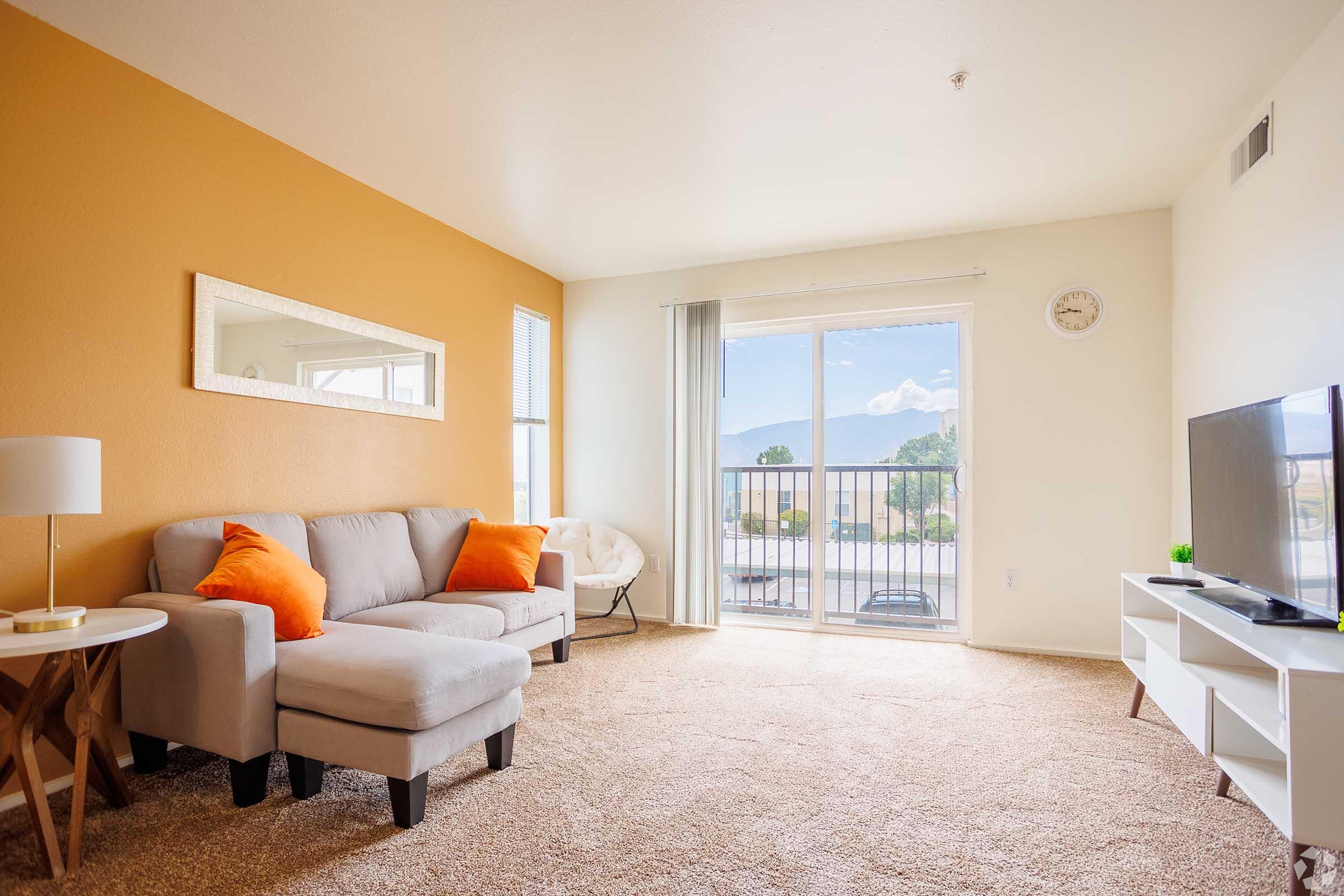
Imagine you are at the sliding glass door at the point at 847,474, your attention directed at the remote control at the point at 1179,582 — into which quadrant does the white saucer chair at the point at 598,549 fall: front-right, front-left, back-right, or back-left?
back-right

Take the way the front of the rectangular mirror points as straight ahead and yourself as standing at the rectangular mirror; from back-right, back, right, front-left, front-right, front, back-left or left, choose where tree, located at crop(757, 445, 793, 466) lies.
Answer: front-left

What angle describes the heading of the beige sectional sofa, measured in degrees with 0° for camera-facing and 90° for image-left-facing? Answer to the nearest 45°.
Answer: approximately 315°

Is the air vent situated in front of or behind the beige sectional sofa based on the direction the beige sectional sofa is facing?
in front

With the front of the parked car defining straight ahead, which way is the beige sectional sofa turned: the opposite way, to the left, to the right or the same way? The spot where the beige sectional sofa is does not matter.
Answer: to the left

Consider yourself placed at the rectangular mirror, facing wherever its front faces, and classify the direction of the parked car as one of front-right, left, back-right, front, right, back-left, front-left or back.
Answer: front-left

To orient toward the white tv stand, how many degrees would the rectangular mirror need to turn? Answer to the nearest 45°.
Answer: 0° — it already faces it

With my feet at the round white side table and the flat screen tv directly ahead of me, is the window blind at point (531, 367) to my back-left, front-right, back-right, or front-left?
front-left

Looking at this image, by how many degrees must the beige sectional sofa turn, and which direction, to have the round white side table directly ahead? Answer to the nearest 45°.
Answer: approximately 135° to its right

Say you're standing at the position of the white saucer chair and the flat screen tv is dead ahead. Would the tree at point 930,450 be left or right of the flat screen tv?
left

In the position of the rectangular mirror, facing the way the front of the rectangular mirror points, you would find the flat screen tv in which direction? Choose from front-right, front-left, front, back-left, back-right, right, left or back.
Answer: front

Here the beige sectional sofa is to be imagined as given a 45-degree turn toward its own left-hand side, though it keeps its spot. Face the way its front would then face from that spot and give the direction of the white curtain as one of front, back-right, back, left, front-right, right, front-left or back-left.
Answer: front-left

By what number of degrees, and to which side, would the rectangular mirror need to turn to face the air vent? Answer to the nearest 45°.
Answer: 0° — it already faces it

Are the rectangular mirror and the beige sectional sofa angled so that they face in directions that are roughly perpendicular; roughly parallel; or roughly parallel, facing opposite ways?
roughly parallel

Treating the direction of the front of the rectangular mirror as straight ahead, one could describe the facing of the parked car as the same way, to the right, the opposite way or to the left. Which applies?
to the right

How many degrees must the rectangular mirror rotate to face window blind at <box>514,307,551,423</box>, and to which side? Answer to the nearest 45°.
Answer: approximately 90° to its left

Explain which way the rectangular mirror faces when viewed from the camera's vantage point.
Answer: facing the viewer and to the right of the viewer

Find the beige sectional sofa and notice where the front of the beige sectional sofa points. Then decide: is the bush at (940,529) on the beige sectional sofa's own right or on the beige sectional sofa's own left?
on the beige sectional sofa's own left
